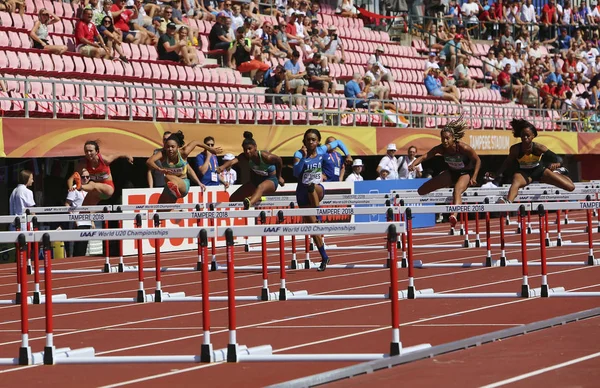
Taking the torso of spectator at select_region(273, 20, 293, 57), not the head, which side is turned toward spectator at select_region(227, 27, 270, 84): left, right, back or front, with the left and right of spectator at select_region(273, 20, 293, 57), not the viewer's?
right

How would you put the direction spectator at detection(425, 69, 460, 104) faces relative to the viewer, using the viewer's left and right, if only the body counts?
facing the viewer and to the right of the viewer

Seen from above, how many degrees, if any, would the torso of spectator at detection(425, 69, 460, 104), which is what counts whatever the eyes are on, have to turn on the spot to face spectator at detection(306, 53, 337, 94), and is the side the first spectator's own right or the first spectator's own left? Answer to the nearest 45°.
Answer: approximately 90° to the first spectator's own right

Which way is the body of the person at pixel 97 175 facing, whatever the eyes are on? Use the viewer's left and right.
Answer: facing the viewer and to the left of the viewer

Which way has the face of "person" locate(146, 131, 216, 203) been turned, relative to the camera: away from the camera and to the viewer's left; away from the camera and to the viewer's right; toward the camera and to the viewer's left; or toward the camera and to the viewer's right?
toward the camera and to the viewer's left

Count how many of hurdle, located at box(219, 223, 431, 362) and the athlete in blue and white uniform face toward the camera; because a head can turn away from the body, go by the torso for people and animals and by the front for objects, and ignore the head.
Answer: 2

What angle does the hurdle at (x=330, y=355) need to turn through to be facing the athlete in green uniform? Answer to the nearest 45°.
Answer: approximately 180°

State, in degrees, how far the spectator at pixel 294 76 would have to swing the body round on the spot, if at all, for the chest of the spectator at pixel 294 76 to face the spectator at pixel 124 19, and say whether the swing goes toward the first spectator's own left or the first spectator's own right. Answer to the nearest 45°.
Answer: approximately 90° to the first spectator's own right

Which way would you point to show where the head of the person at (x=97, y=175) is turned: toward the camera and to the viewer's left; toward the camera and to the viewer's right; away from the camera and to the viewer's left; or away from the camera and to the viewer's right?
toward the camera and to the viewer's left

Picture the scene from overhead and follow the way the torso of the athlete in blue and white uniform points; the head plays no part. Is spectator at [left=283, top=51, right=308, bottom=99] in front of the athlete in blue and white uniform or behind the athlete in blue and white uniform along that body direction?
behind
